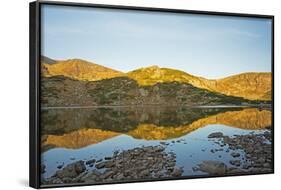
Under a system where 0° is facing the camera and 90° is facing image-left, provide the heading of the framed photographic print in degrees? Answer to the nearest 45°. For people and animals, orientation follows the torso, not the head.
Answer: approximately 315°
